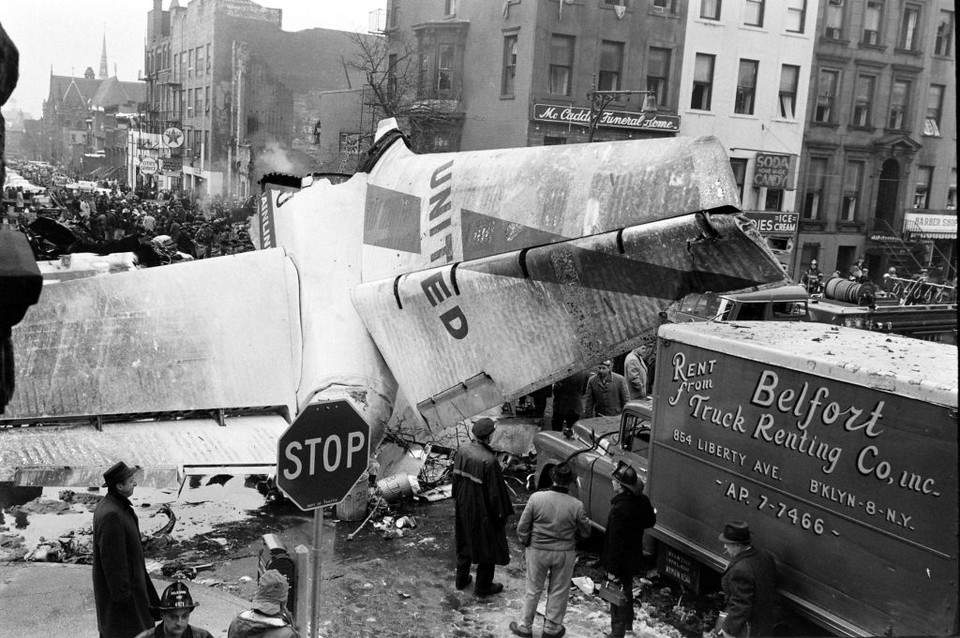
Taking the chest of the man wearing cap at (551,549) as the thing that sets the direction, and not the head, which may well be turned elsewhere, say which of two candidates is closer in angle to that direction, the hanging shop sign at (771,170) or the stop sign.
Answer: the hanging shop sign

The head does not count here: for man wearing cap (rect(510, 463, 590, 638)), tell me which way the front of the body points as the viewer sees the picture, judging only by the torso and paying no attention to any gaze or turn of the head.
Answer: away from the camera

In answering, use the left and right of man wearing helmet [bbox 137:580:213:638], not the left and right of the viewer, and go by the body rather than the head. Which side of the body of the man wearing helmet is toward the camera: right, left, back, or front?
front

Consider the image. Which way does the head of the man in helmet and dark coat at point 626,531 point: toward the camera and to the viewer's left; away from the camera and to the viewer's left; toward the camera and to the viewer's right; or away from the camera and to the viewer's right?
away from the camera and to the viewer's left

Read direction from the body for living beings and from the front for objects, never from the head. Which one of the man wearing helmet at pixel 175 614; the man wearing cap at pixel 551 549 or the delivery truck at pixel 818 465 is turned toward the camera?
the man wearing helmet at pixel 175 614

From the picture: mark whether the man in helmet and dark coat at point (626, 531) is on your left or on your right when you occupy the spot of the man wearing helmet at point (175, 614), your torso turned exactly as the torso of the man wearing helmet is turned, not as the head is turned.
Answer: on your left

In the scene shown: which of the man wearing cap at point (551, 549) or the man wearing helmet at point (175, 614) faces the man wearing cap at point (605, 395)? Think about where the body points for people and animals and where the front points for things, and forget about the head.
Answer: the man wearing cap at point (551, 549)

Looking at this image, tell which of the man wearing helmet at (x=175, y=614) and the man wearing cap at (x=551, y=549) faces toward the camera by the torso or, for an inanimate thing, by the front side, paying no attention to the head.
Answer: the man wearing helmet at (x=175, y=614)

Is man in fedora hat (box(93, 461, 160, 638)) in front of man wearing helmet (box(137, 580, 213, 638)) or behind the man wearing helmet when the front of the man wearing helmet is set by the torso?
behind

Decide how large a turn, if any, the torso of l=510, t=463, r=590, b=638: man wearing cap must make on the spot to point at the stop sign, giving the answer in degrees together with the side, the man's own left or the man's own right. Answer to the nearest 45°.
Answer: approximately 135° to the man's own left

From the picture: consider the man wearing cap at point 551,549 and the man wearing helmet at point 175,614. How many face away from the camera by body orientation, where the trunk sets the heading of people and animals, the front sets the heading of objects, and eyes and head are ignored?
1

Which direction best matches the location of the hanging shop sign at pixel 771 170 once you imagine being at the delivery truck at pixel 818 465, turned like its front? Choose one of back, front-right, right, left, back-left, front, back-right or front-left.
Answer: front-right

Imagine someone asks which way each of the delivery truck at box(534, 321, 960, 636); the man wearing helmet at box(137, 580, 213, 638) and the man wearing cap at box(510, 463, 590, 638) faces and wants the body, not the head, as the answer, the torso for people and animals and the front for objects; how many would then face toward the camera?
1

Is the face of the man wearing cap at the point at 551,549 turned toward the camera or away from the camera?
away from the camera

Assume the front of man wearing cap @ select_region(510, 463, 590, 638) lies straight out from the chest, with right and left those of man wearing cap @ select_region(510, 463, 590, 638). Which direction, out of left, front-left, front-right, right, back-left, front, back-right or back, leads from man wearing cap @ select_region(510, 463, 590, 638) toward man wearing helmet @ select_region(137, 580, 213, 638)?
back-left

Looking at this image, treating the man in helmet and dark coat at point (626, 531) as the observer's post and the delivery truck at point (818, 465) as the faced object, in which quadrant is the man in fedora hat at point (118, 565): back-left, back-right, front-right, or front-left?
back-right

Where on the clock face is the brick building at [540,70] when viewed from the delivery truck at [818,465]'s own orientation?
The brick building is roughly at 1 o'clock from the delivery truck.

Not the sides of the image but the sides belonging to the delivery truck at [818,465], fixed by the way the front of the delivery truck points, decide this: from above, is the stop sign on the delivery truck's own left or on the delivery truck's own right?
on the delivery truck's own left
